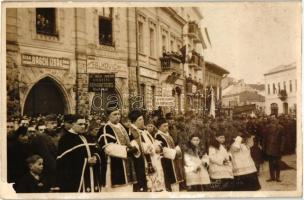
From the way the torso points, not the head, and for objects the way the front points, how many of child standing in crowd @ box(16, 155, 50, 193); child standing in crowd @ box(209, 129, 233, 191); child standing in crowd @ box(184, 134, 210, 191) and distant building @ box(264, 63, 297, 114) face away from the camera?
0

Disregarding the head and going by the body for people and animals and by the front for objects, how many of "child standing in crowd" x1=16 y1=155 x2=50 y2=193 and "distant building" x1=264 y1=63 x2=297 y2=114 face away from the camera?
0

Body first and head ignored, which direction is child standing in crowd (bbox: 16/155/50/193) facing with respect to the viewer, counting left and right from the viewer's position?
facing the viewer and to the right of the viewer

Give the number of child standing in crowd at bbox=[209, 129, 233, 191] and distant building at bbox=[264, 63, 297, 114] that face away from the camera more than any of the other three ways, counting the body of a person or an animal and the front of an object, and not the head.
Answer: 0

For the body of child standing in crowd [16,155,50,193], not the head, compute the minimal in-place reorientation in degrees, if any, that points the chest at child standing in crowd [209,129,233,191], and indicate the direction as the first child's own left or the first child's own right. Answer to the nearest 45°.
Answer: approximately 45° to the first child's own left
